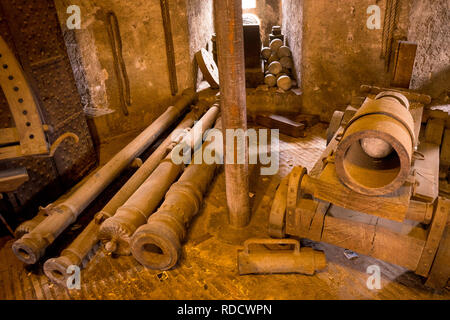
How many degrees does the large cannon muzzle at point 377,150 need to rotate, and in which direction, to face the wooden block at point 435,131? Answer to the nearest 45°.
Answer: approximately 180°

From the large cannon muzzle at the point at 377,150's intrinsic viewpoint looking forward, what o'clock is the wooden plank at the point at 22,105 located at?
The wooden plank is roughly at 3 o'clock from the large cannon muzzle.

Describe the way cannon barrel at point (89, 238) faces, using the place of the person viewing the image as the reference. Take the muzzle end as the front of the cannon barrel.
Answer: facing the viewer and to the left of the viewer

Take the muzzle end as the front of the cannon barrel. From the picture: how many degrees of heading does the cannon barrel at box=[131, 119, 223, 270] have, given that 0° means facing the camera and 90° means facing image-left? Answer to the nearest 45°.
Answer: approximately 45°

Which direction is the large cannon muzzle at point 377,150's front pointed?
toward the camera

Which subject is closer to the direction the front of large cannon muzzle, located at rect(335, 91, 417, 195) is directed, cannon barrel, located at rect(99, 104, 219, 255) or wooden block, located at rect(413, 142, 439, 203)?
the cannon barrel

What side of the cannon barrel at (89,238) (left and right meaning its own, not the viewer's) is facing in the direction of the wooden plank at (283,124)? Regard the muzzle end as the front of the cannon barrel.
back

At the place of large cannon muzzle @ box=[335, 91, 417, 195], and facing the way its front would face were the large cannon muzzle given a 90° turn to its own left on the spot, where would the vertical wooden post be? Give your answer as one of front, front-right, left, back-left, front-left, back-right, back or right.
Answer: back

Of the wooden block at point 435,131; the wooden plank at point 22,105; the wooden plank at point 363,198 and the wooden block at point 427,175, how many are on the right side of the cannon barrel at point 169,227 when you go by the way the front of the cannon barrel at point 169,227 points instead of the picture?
1

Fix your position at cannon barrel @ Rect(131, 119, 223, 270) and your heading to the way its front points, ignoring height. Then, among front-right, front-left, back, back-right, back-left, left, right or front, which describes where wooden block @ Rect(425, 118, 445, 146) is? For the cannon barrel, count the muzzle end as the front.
back-left

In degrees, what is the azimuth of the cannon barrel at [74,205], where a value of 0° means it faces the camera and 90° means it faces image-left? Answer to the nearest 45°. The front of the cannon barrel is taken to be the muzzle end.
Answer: approximately 45°

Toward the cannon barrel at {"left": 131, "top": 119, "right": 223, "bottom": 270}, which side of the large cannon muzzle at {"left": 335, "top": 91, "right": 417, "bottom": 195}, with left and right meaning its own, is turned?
right
